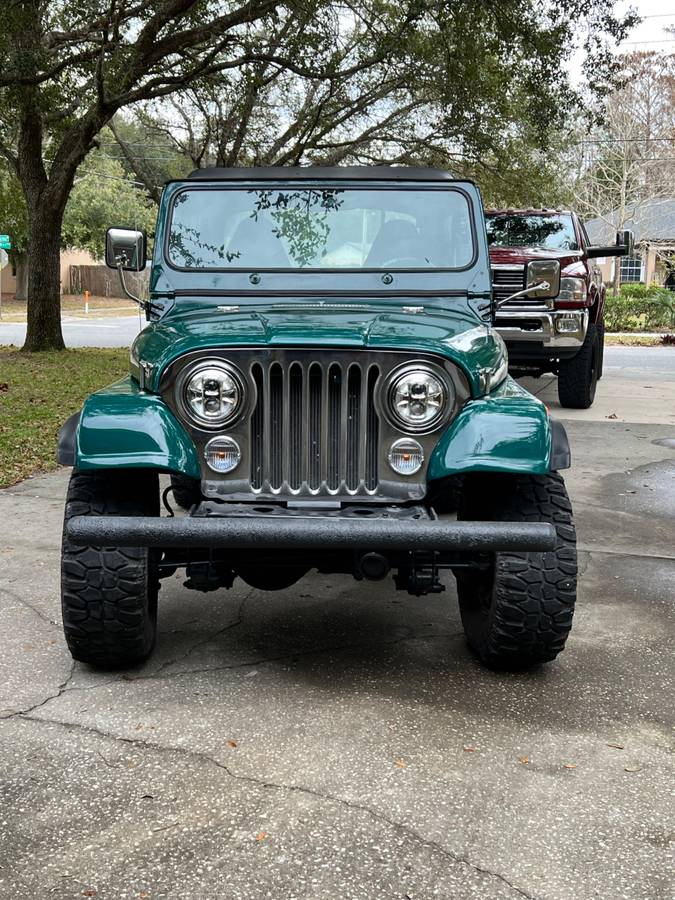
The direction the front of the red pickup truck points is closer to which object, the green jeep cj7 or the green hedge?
the green jeep cj7

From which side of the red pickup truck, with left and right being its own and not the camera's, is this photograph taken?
front

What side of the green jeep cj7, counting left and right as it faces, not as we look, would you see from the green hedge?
back

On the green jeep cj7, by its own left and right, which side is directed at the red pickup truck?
back

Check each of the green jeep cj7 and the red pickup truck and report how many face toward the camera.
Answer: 2

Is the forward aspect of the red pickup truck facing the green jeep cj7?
yes

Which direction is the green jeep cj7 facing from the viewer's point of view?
toward the camera
